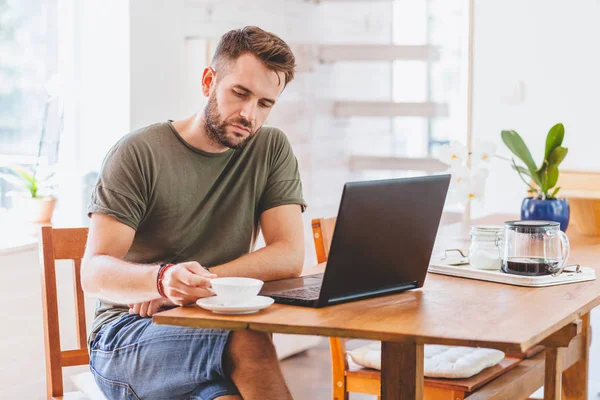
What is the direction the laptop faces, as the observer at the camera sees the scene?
facing away from the viewer and to the left of the viewer

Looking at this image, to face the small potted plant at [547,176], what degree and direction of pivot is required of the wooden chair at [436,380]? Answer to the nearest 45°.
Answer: approximately 90° to its left

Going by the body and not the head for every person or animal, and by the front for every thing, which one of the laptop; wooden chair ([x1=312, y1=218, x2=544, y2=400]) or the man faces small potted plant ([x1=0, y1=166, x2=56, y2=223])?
the laptop

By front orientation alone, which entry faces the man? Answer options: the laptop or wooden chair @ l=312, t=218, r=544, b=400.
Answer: the laptop

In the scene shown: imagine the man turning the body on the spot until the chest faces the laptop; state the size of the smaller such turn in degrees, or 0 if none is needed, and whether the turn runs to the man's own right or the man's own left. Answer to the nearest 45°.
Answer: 0° — they already face it

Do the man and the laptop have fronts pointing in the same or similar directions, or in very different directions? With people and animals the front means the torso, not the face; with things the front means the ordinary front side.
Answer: very different directions

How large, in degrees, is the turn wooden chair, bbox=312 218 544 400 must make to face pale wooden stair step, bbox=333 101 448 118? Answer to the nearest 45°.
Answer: approximately 135° to its left

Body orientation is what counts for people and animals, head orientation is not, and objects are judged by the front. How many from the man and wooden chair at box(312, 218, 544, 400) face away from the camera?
0

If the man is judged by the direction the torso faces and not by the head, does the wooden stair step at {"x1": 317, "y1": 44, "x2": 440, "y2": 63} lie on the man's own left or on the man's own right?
on the man's own left

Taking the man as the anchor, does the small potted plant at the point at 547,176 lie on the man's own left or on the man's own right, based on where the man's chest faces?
on the man's own left

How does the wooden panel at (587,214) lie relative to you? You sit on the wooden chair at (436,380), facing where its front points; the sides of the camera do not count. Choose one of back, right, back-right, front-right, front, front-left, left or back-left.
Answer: left

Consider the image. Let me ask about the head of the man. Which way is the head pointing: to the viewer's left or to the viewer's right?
to the viewer's right

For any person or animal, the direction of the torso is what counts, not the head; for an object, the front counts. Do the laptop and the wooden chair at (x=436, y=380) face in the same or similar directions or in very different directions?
very different directions

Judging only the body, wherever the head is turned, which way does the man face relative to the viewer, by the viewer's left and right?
facing the viewer and to the right of the viewer

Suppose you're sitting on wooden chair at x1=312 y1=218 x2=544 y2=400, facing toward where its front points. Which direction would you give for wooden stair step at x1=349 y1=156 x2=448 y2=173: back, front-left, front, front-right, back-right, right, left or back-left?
back-left
